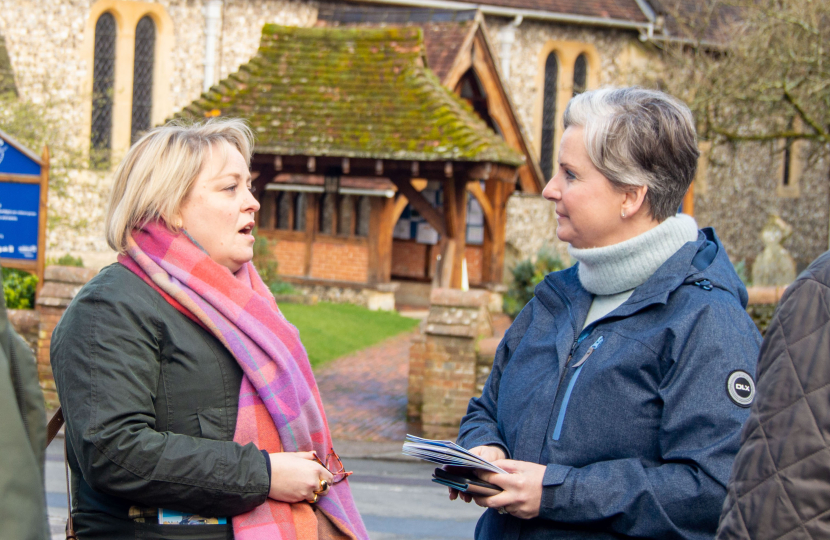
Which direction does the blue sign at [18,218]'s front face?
toward the camera

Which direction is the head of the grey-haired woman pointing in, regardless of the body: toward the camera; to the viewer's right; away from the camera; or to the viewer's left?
to the viewer's left

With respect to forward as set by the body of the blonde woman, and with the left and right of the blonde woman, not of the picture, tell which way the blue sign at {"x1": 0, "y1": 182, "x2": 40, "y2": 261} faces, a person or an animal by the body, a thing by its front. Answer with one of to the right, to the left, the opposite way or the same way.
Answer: to the right

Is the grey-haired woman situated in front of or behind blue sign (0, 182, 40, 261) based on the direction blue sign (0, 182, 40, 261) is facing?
in front

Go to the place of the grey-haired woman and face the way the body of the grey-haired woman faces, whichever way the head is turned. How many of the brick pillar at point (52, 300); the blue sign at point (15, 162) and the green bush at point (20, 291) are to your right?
3

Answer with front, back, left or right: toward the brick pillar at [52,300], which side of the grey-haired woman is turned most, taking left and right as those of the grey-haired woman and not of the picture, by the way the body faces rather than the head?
right

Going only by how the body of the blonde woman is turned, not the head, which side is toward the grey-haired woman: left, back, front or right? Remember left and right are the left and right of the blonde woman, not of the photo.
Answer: front

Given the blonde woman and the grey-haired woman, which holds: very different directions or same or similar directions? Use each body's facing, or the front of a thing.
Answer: very different directions

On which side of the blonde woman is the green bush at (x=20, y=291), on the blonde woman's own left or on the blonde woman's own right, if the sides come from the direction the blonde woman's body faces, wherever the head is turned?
on the blonde woman's own left

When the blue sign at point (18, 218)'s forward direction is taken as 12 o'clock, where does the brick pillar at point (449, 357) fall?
The brick pillar is roughly at 10 o'clock from the blue sign.

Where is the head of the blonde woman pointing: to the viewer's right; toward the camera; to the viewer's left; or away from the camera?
to the viewer's right

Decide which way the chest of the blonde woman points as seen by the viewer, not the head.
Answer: to the viewer's right
